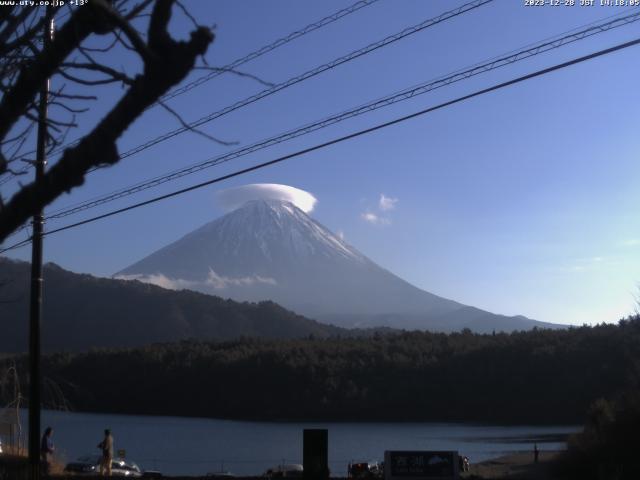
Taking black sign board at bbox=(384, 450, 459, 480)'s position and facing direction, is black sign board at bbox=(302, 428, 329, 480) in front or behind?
in front

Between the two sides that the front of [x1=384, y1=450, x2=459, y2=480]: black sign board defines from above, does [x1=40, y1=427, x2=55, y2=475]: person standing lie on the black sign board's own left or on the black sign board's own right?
on the black sign board's own right

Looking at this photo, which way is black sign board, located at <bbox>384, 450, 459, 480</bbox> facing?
toward the camera

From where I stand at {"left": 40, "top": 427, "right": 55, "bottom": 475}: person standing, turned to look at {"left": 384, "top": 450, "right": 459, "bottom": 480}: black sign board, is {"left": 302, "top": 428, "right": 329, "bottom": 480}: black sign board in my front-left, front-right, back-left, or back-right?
front-right
